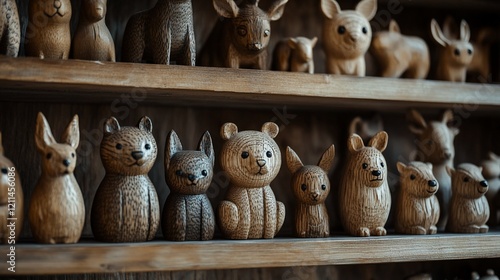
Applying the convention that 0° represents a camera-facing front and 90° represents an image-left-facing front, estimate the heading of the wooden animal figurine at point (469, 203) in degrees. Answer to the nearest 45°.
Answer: approximately 315°

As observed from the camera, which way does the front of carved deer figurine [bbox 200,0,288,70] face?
facing the viewer and to the right of the viewer

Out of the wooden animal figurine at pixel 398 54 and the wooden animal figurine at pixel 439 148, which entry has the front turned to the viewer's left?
the wooden animal figurine at pixel 398 54

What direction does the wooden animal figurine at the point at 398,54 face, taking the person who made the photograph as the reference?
facing to the left of the viewer

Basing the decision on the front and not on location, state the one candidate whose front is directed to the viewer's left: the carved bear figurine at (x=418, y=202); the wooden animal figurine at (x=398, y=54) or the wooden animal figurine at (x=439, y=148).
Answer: the wooden animal figurine at (x=398, y=54)

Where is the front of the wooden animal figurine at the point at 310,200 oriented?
toward the camera

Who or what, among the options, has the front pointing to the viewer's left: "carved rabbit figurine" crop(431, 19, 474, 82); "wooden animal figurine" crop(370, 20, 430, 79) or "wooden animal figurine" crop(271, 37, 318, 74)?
"wooden animal figurine" crop(370, 20, 430, 79)

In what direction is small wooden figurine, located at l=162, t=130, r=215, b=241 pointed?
toward the camera

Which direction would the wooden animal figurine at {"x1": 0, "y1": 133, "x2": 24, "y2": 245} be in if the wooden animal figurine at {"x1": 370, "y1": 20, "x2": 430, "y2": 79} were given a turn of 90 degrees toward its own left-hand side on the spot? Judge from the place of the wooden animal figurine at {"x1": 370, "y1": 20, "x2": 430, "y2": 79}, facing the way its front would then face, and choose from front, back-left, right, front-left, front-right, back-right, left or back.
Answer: front-right
